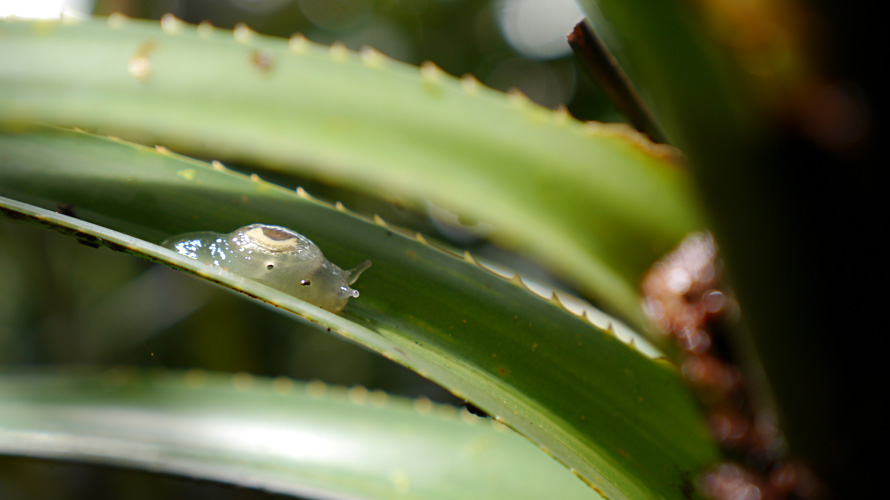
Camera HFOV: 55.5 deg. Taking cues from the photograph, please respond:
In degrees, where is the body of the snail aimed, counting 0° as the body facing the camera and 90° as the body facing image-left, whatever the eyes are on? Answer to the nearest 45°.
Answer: approximately 270°
